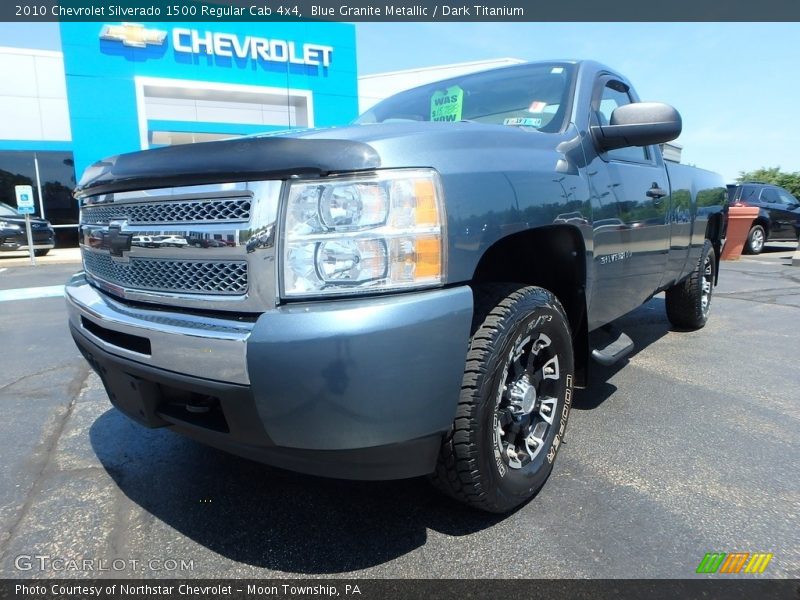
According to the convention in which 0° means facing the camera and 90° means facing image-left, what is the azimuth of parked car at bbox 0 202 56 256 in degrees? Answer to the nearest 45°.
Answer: approximately 270°

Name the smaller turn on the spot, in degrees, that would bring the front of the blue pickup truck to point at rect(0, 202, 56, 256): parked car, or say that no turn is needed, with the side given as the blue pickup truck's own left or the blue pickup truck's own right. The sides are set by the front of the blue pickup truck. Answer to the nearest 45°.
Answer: approximately 90° to the blue pickup truck's own right

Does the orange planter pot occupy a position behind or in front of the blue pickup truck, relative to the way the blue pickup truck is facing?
behind

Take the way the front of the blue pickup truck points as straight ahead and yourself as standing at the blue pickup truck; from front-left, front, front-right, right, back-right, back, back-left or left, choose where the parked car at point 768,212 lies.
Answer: back

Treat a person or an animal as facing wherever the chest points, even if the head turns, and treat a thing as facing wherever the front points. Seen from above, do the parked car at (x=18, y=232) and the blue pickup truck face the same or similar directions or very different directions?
very different directions

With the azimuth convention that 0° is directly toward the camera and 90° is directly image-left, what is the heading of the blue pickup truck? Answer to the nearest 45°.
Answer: approximately 45°

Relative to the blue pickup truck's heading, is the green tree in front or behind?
behind
